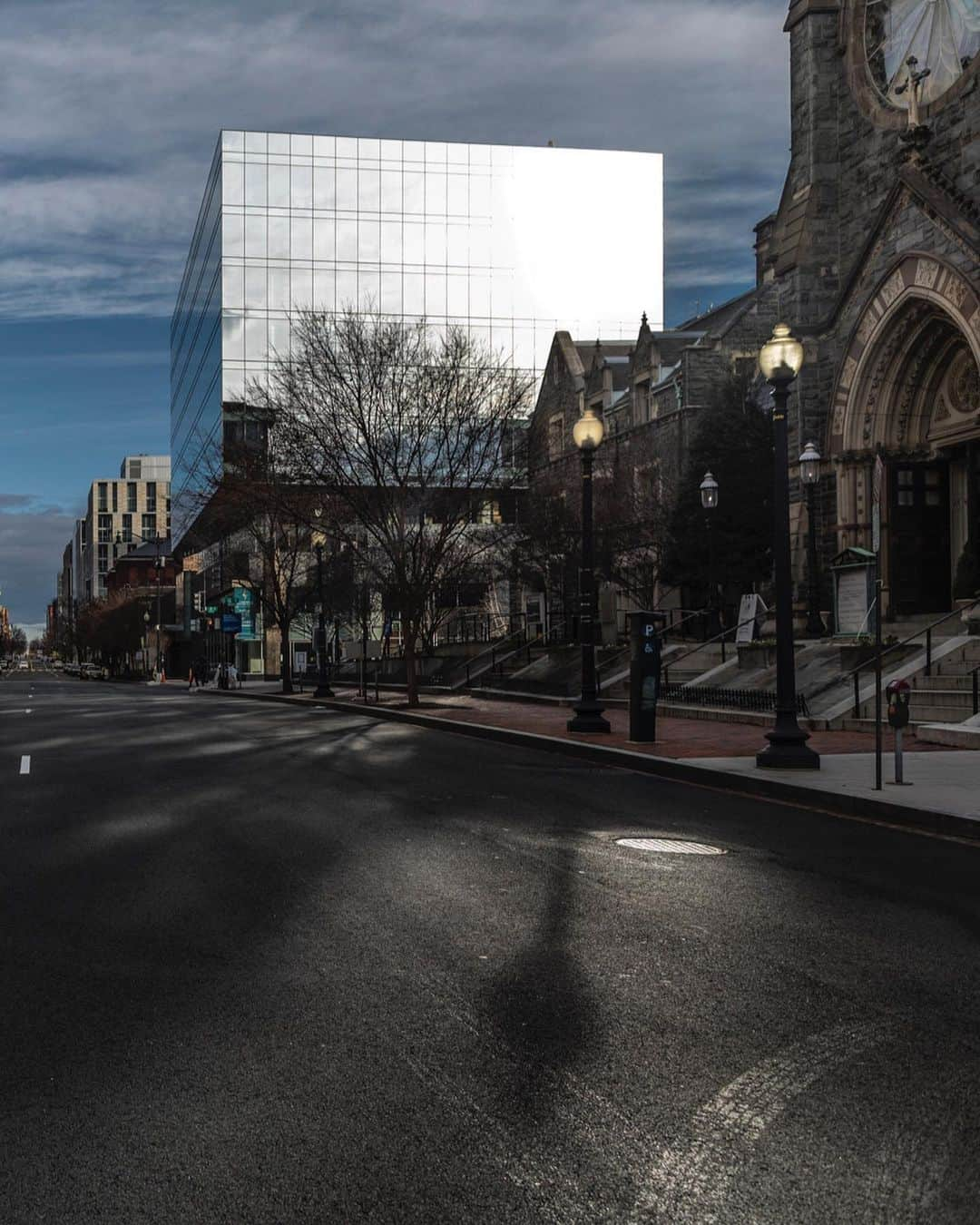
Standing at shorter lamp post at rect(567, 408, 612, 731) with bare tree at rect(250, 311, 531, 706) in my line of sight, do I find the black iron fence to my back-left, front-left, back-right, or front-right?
front-right

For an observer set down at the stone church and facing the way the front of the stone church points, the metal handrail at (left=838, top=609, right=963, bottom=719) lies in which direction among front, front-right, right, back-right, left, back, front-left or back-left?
front-left

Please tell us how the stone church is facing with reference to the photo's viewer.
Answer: facing the viewer and to the left of the viewer

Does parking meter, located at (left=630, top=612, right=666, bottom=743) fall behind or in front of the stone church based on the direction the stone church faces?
in front

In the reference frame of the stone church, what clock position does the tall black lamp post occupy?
The tall black lamp post is roughly at 11 o'clock from the stone church.

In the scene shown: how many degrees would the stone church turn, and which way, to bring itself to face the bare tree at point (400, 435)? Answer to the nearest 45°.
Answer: approximately 45° to its right

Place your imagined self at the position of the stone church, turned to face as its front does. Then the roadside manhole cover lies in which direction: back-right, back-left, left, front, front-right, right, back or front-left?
front-left
